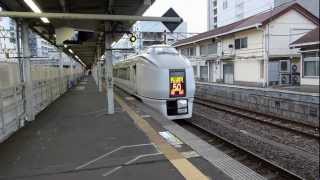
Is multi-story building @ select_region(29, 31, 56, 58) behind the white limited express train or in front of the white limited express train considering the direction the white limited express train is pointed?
behind

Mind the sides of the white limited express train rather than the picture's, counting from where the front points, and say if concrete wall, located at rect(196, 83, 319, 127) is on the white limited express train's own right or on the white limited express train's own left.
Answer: on the white limited express train's own left

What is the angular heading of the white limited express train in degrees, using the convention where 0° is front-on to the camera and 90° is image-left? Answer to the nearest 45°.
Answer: approximately 315°

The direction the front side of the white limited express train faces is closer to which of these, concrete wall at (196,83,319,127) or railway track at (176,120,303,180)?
the railway track

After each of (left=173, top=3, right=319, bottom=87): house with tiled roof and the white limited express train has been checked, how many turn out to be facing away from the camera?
0

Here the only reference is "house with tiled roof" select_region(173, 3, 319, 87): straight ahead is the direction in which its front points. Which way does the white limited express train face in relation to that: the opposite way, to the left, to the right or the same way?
to the left
